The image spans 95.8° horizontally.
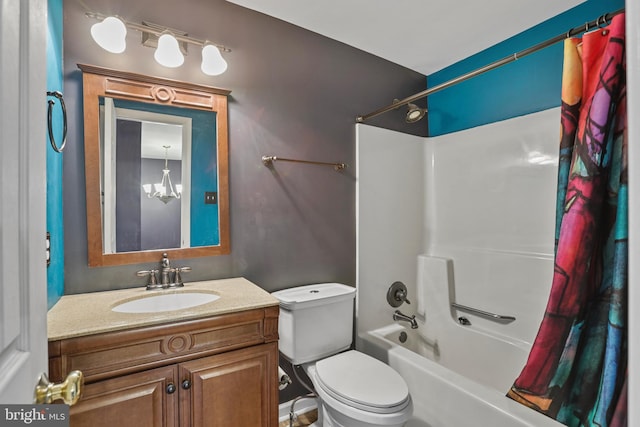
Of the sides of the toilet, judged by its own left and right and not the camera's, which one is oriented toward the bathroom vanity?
right

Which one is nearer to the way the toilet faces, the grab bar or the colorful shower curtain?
the colorful shower curtain

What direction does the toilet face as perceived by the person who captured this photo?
facing the viewer and to the right of the viewer
